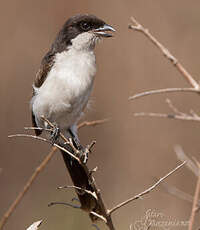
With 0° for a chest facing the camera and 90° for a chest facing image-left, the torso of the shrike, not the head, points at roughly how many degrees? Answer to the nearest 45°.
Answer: approximately 315°
